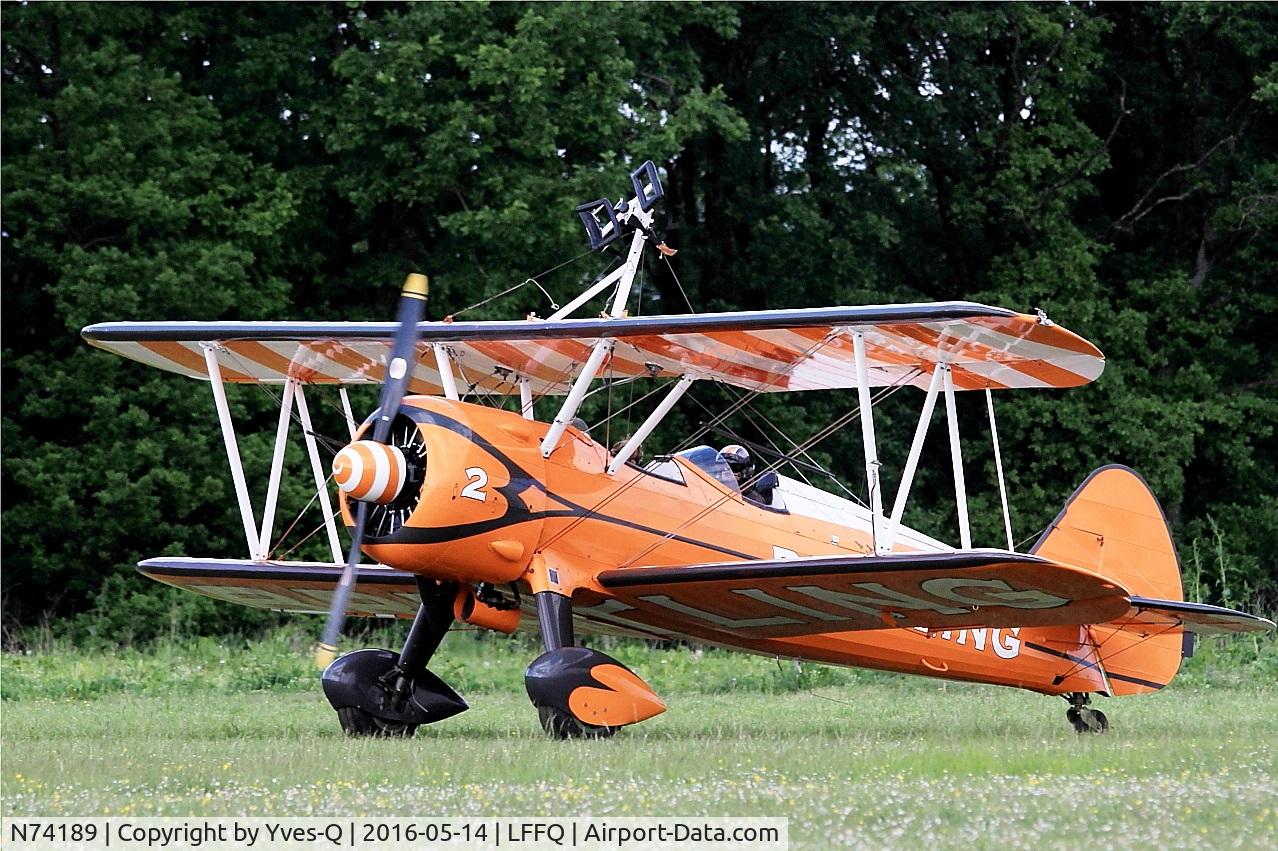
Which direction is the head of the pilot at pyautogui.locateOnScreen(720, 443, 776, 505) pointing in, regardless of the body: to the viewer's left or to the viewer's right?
to the viewer's left

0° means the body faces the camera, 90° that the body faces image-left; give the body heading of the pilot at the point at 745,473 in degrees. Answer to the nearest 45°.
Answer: approximately 45°

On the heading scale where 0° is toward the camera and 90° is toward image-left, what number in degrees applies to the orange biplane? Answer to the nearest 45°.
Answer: approximately 45°
